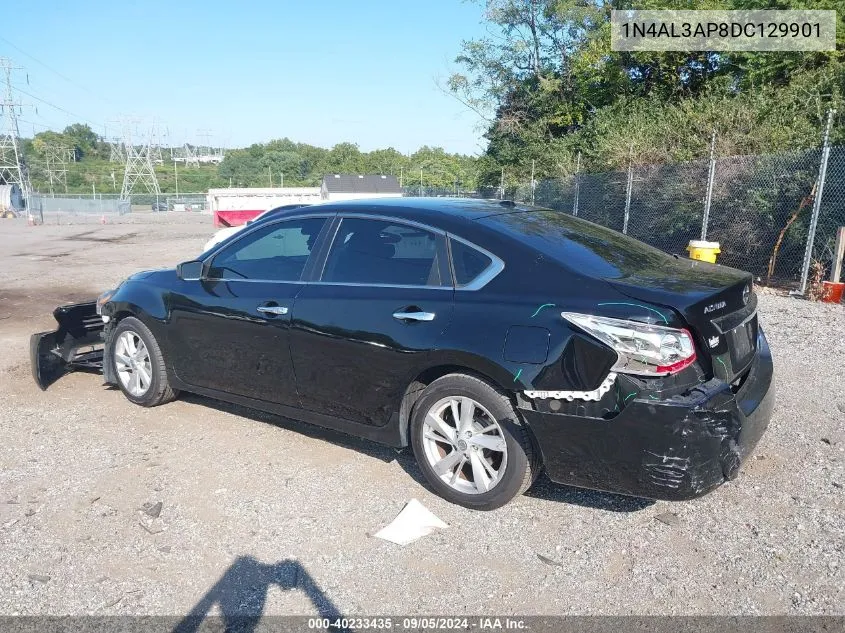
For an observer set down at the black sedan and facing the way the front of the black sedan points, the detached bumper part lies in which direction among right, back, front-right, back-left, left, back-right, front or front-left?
front

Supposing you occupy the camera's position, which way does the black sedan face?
facing away from the viewer and to the left of the viewer

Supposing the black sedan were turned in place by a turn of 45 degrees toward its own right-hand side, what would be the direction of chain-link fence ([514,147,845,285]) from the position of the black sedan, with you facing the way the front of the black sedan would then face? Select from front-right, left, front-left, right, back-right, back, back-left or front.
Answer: front-right
